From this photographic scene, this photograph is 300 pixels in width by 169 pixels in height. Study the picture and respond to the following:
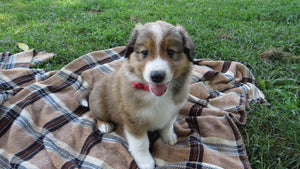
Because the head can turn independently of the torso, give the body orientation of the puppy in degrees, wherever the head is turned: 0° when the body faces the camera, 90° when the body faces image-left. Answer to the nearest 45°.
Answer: approximately 315°
